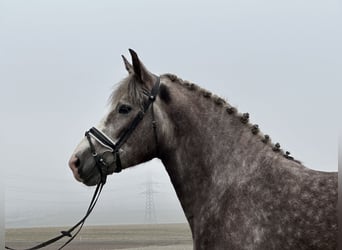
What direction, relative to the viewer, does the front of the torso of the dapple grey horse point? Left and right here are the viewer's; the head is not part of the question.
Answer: facing to the left of the viewer
